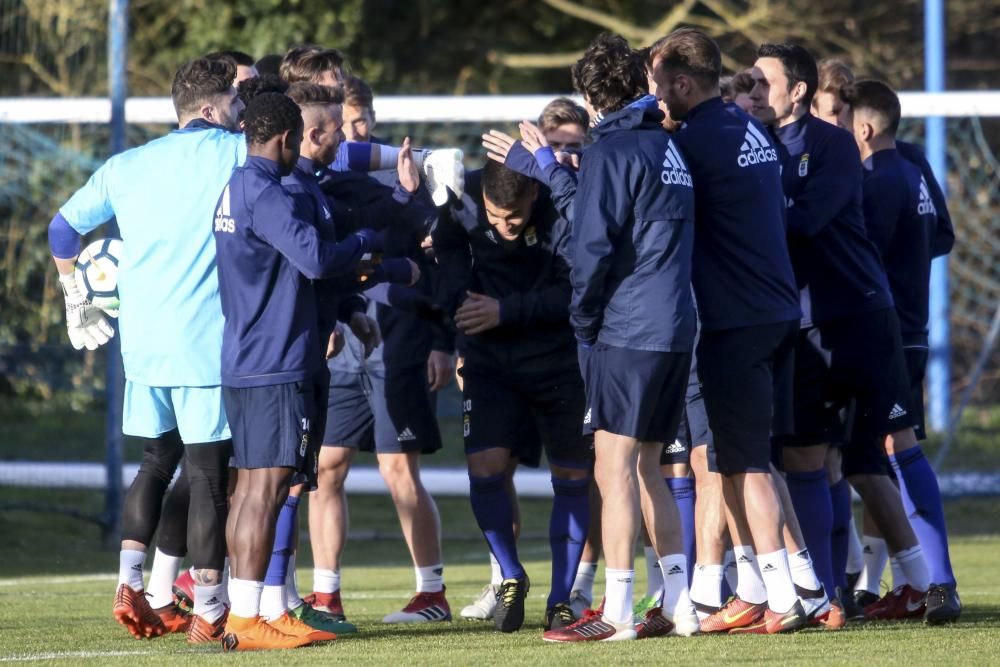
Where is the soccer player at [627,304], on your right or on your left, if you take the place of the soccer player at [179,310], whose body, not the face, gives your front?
on your right

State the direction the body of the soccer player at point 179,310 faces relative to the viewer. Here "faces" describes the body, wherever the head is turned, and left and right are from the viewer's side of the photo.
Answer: facing away from the viewer and to the right of the viewer

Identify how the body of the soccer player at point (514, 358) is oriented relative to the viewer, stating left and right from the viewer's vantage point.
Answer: facing the viewer

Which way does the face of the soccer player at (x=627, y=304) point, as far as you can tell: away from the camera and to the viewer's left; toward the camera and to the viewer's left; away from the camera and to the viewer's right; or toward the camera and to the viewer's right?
away from the camera and to the viewer's left

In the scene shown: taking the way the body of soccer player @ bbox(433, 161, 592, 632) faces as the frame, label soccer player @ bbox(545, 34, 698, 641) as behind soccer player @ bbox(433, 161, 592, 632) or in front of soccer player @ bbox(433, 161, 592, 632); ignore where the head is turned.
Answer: in front

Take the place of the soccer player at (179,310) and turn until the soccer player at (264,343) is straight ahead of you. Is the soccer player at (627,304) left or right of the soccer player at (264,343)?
left

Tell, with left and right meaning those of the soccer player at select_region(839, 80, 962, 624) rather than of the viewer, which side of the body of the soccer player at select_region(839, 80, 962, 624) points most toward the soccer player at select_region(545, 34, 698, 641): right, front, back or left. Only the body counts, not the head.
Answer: left

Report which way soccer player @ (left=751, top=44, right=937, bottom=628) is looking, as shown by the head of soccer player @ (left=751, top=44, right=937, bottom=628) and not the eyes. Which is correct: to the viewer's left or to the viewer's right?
to the viewer's left

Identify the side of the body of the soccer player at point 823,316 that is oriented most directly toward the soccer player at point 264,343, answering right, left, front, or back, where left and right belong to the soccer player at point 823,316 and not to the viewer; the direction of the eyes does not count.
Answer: front

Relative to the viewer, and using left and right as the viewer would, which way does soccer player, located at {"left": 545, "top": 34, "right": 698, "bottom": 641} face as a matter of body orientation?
facing away from the viewer and to the left of the viewer

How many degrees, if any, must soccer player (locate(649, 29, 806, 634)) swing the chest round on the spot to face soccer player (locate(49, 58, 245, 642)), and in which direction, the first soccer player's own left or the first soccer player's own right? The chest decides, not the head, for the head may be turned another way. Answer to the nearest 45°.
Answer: approximately 45° to the first soccer player's own left

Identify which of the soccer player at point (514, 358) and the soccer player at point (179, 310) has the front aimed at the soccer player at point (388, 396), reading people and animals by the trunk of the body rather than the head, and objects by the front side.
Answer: the soccer player at point (179, 310)

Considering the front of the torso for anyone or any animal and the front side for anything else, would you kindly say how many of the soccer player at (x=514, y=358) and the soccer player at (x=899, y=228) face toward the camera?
1

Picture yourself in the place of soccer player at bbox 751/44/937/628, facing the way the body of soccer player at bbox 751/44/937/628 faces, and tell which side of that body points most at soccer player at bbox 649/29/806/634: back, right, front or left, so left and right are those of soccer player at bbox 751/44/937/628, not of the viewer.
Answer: front

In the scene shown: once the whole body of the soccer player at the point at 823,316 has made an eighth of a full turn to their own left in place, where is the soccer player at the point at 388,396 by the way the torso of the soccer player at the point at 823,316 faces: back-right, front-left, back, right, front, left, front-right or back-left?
right

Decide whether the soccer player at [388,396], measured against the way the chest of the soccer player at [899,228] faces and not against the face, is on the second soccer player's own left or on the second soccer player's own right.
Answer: on the second soccer player's own left

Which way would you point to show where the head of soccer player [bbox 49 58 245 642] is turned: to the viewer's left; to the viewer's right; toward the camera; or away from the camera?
to the viewer's right

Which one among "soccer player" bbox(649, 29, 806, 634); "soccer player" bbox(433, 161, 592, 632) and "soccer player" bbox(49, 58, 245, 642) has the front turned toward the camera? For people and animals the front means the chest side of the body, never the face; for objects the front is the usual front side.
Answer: "soccer player" bbox(433, 161, 592, 632)

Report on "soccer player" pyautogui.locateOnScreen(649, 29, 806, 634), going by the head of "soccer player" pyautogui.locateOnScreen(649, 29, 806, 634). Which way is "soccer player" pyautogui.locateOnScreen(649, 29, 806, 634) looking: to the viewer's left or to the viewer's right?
to the viewer's left

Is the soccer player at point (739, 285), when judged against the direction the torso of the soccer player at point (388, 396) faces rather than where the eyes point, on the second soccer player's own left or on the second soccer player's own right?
on the second soccer player's own left
